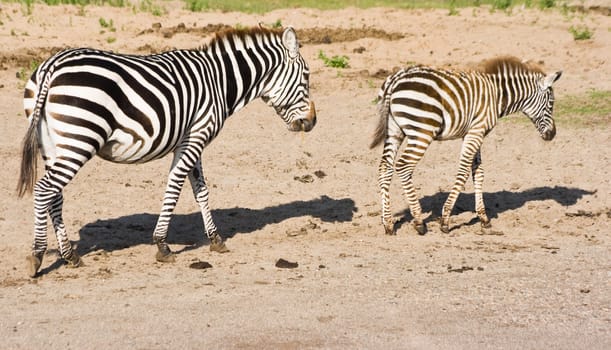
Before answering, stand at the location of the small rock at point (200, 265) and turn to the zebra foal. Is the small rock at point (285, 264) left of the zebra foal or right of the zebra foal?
right

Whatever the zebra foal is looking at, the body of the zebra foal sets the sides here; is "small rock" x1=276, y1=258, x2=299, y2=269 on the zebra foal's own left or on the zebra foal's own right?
on the zebra foal's own right

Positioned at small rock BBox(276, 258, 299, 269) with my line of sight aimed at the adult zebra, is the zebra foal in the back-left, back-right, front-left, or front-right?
back-right

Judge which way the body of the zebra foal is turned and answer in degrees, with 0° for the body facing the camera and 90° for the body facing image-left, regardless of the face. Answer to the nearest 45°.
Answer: approximately 270°

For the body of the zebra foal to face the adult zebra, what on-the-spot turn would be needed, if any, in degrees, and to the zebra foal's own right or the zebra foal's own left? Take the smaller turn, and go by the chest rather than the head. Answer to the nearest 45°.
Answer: approximately 135° to the zebra foal's own right

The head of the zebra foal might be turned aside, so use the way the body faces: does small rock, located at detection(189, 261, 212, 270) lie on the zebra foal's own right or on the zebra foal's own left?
on the zebra foal's own right
